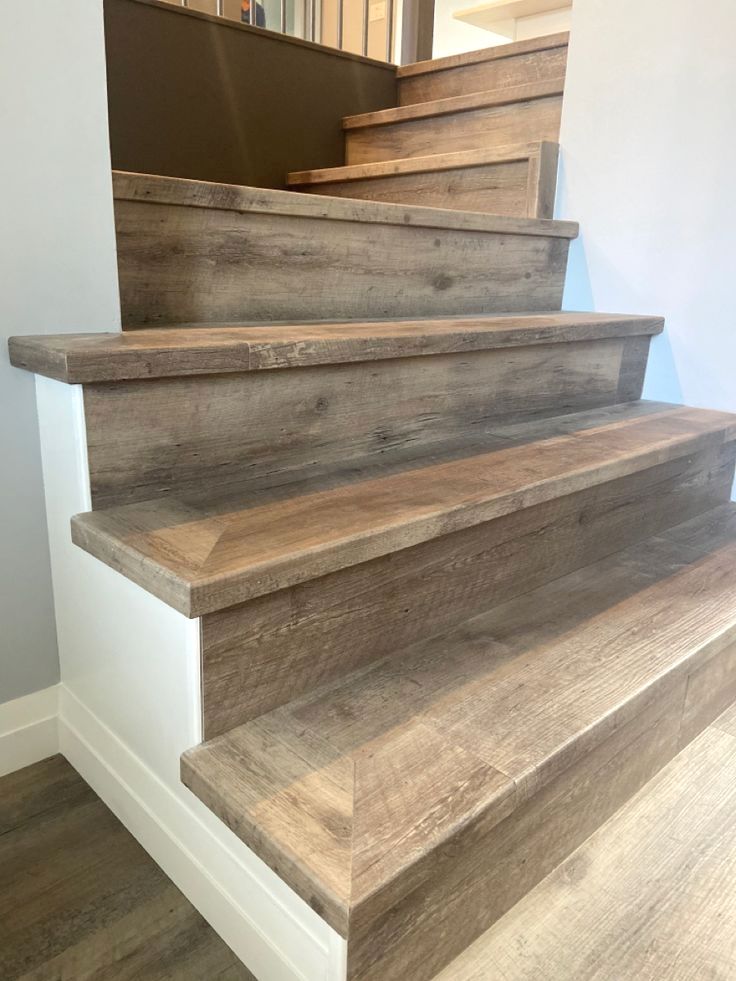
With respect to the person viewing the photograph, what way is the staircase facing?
facing the viewer and to the right of the viewer
